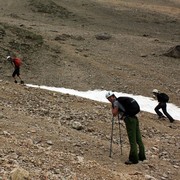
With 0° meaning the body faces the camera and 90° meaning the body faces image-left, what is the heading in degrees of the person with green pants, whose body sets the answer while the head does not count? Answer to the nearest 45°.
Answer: approximately 90°

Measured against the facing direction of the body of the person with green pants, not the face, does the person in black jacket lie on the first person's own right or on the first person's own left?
on the first person's own right
